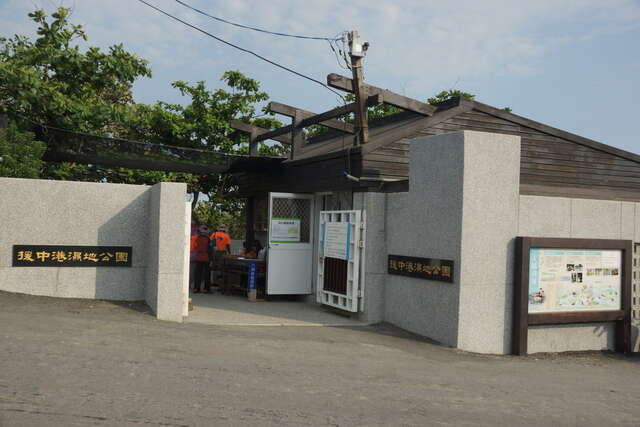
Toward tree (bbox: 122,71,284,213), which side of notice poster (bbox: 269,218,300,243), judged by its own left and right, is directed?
back

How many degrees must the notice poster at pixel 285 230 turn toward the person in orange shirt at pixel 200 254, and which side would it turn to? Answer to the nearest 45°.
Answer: approximately 135° to its right

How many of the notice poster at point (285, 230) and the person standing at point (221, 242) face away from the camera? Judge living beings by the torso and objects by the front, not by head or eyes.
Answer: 1

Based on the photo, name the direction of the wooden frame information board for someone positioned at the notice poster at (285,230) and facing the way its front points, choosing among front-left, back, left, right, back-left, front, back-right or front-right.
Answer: front-left

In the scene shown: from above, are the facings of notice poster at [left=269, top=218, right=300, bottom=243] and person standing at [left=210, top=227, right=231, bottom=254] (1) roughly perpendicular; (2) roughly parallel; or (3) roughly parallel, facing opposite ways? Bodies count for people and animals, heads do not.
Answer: roughly parallel, facing opposite ways

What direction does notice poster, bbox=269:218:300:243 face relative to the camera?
toward the camera

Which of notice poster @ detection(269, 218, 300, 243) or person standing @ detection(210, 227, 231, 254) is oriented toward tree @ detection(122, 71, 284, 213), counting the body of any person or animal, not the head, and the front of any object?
the person standing

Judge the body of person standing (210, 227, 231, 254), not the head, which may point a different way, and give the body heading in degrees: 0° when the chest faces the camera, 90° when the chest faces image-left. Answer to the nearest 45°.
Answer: approximately 180°

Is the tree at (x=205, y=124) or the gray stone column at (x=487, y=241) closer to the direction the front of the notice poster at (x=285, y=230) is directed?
the gray stone column

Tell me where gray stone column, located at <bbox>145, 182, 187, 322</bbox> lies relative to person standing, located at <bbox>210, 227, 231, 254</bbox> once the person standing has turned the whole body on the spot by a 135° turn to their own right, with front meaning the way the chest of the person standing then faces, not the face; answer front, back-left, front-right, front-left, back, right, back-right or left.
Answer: front-right

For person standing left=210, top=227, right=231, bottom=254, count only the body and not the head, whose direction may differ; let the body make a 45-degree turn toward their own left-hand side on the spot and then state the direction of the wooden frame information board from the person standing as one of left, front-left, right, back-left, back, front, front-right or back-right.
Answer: back

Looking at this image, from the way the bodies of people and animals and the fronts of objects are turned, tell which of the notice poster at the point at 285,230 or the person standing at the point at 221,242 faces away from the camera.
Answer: the person standing

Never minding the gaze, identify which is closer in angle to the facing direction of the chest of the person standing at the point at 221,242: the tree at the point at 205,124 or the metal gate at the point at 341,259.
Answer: the tree

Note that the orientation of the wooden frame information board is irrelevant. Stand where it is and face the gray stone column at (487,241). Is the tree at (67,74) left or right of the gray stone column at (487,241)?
right
